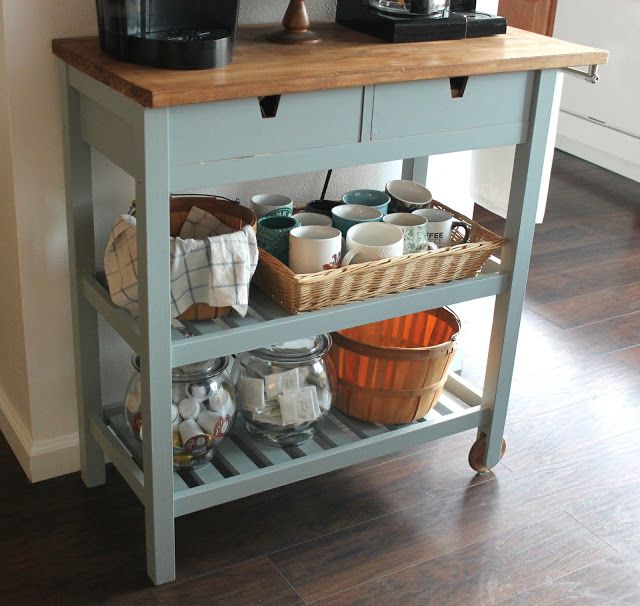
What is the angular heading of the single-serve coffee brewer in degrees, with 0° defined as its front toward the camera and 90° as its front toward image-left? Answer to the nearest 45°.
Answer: approximately 315°

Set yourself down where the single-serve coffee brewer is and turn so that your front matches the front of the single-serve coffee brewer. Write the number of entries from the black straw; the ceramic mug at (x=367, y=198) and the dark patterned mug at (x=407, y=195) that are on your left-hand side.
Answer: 3

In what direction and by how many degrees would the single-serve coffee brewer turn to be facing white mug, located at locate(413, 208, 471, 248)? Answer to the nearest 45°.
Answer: approximately 90° to its left

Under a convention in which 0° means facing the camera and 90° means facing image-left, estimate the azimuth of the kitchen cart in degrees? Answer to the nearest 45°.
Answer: approximately 315°
